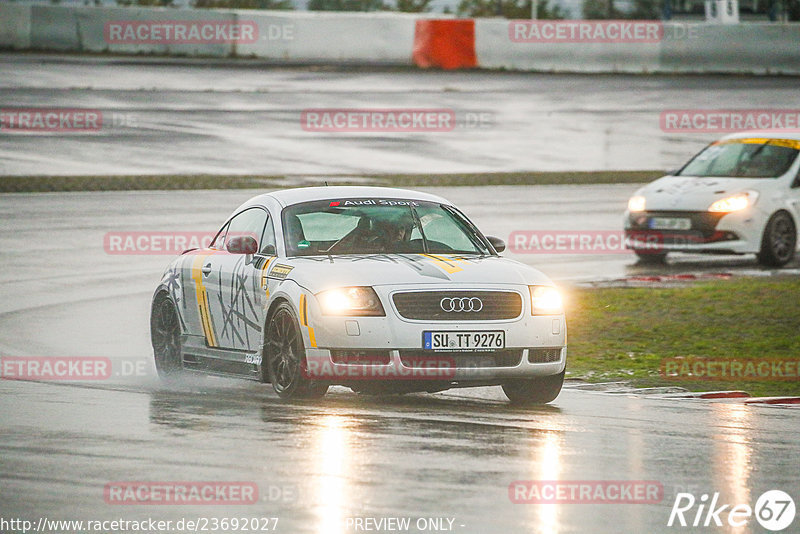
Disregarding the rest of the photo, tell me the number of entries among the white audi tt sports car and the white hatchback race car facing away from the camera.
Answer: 0

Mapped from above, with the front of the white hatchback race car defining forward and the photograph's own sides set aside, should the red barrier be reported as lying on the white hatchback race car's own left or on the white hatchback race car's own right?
on the white hatchback race car's own right

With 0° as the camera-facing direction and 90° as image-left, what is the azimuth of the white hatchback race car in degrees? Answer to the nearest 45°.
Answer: approximately 45°

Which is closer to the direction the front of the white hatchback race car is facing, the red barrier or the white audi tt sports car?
the white audi tt sports car

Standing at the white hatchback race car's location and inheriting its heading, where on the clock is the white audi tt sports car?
The white audi tt sports car is roughly at 11 o'clock from the white hatchback race car.

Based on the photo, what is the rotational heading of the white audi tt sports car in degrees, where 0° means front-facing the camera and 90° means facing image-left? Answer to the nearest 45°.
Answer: approximately 315°

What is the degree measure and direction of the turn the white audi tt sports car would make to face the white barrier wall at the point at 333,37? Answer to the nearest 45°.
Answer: approximately 135° to its left

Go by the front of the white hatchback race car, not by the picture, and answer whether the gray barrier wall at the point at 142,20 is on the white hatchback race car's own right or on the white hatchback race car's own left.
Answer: on the white hatchback race car's own right

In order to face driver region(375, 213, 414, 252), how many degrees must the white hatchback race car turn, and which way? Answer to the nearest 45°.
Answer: approximately 45° to its left
